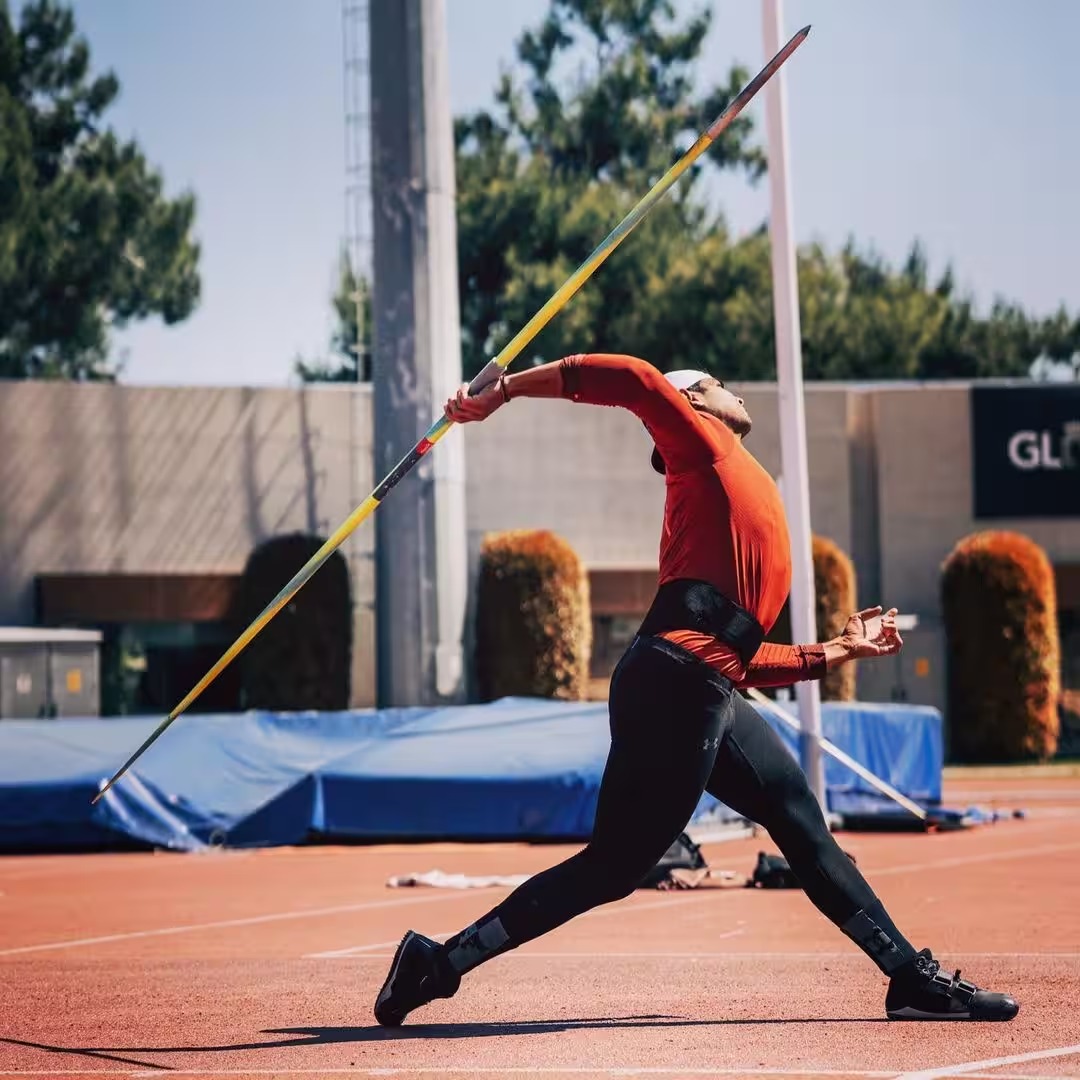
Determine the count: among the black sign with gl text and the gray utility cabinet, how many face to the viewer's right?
0

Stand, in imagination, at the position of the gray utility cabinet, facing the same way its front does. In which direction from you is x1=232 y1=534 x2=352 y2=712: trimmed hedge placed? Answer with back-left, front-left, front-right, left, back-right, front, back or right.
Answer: back-left

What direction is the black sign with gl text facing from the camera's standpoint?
toward the camera

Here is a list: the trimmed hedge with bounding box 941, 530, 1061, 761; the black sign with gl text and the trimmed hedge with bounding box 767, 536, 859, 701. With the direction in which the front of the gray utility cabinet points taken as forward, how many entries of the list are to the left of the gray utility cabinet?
3

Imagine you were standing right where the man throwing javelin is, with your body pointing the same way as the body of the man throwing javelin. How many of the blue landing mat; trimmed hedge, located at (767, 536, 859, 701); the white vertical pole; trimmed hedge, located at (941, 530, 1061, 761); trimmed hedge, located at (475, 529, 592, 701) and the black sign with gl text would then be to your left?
6

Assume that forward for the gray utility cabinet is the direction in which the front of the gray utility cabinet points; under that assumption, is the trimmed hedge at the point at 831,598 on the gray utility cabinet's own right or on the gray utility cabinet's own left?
on the gray utility cabinet's own left

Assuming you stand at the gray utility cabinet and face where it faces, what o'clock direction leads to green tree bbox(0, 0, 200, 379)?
The green tree is roughly at 6 o'clock from the gray utility cabinet.

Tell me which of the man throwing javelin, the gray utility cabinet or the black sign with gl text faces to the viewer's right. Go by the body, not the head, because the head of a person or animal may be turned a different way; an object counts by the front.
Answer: the man throwing javelin

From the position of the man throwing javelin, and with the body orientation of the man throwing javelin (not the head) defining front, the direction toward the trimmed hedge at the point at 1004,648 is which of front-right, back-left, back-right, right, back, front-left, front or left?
left

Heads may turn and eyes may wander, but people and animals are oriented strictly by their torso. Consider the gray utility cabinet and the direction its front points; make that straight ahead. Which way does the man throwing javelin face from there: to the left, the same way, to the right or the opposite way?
to the left

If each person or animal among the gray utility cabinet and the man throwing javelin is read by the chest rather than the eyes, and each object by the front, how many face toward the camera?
1

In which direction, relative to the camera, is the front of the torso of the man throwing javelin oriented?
to the viewer's right

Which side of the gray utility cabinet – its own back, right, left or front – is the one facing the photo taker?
front

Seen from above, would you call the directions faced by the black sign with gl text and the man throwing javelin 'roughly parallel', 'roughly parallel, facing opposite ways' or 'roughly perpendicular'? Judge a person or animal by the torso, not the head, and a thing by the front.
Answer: roughly perpendicular
